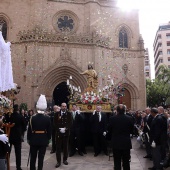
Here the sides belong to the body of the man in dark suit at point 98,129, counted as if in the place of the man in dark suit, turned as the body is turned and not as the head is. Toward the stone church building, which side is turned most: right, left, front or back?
back

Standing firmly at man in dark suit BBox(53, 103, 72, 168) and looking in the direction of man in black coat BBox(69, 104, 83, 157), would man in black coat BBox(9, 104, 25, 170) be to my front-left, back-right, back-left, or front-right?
back-left

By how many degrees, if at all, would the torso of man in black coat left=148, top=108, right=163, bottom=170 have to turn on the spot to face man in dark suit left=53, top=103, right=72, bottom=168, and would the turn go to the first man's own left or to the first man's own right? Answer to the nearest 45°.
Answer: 0° — they already face them

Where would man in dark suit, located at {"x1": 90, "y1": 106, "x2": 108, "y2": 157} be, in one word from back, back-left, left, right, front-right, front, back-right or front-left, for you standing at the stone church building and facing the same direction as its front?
front

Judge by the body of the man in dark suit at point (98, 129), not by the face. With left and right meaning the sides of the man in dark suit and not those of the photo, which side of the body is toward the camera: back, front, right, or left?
front

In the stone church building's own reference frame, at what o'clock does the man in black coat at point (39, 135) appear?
The man in black coat is roughly at 12 o'clock from the stone church building.

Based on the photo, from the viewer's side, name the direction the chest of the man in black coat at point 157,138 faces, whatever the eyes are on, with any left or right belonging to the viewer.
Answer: facing to the left of the viewer

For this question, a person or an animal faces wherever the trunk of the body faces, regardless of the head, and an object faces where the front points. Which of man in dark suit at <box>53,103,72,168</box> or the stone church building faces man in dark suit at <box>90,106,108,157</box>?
the stone church building

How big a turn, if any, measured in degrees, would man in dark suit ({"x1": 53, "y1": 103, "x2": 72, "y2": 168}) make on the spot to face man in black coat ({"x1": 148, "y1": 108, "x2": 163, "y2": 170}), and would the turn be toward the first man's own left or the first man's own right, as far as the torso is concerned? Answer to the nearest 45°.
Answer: approximately 45° to the first man's own left

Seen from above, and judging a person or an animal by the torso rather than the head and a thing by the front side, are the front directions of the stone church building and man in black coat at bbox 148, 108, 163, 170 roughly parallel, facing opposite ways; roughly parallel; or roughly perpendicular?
roughly perpendicular

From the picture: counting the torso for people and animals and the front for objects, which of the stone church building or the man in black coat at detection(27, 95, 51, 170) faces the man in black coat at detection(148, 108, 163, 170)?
the stone church building

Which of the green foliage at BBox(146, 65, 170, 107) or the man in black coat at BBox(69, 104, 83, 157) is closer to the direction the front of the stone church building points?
the man in black coat

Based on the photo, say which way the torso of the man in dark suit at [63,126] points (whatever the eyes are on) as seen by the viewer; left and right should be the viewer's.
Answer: facing the viewer
